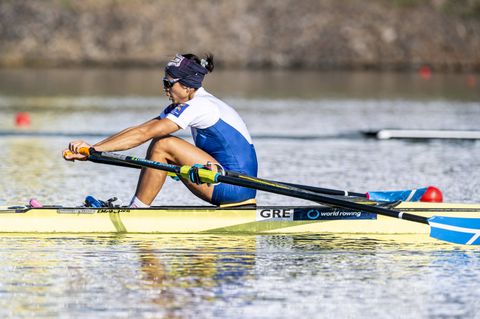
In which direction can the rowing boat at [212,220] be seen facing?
to the viewer's right

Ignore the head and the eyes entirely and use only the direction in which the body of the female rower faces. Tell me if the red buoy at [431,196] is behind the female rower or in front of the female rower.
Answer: behind

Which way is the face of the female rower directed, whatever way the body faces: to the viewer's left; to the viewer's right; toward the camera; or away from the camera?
to the viewer's left

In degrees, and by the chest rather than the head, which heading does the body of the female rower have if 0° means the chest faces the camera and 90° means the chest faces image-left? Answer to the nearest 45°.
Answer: approximately 90°

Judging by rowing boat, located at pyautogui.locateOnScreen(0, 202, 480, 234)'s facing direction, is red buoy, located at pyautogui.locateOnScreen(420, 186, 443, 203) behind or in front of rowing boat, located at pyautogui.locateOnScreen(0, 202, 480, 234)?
in front
